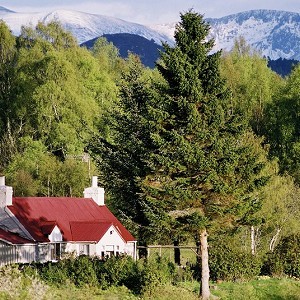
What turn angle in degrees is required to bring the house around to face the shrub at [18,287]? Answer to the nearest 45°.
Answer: approximately 45° to its right

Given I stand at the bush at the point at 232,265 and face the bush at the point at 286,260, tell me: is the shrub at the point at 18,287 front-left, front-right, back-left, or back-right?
back-right

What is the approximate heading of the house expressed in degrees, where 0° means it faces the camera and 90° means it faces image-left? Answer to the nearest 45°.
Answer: approximately 315°

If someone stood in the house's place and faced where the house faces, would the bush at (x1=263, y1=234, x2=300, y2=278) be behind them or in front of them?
in front

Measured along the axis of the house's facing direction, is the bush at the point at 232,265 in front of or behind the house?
in front
